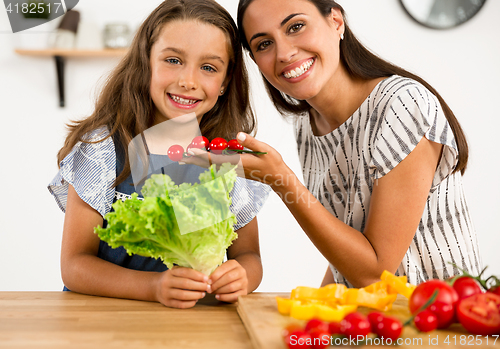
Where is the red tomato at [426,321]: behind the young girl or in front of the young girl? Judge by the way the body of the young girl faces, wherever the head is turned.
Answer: in front

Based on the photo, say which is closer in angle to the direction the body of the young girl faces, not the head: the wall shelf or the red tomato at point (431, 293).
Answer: the red tomato

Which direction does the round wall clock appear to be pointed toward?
toward the camera

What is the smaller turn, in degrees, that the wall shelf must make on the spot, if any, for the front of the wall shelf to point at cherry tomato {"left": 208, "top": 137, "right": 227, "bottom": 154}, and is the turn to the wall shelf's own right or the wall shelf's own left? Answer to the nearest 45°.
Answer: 0° — it already faces it

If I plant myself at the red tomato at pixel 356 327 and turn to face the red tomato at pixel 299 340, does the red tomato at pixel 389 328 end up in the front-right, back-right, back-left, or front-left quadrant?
back-left

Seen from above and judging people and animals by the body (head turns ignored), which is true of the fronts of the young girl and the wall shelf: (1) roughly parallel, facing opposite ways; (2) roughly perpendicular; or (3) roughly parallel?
roughly parallel

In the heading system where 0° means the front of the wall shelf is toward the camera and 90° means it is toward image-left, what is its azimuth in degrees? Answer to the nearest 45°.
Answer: approximately 0°

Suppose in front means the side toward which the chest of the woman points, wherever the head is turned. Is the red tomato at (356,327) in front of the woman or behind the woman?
in front

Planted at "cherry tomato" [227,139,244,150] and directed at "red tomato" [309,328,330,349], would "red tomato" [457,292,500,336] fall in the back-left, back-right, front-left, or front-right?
front-left

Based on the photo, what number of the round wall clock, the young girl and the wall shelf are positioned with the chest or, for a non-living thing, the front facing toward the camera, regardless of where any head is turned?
3

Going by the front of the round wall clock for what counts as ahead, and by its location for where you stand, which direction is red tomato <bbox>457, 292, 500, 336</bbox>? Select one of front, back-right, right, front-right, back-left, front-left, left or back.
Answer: front

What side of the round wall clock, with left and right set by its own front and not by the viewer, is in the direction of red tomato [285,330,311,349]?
front

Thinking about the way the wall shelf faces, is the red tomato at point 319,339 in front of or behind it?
in front

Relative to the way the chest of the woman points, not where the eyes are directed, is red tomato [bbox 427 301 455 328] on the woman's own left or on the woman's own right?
on the woman's own left

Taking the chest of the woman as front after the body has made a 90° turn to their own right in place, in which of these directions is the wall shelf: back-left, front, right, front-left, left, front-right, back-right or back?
front

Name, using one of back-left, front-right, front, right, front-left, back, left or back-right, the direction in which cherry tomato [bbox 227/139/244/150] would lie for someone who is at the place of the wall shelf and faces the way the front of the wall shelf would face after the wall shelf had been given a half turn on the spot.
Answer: back

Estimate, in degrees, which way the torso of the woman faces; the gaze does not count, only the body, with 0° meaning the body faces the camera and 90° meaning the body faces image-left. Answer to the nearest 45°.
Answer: approximately 45°

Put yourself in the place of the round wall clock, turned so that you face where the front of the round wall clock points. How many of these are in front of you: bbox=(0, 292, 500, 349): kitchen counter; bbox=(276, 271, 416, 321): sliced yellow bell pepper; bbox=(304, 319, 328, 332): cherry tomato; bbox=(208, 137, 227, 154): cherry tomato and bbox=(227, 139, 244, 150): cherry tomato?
5
